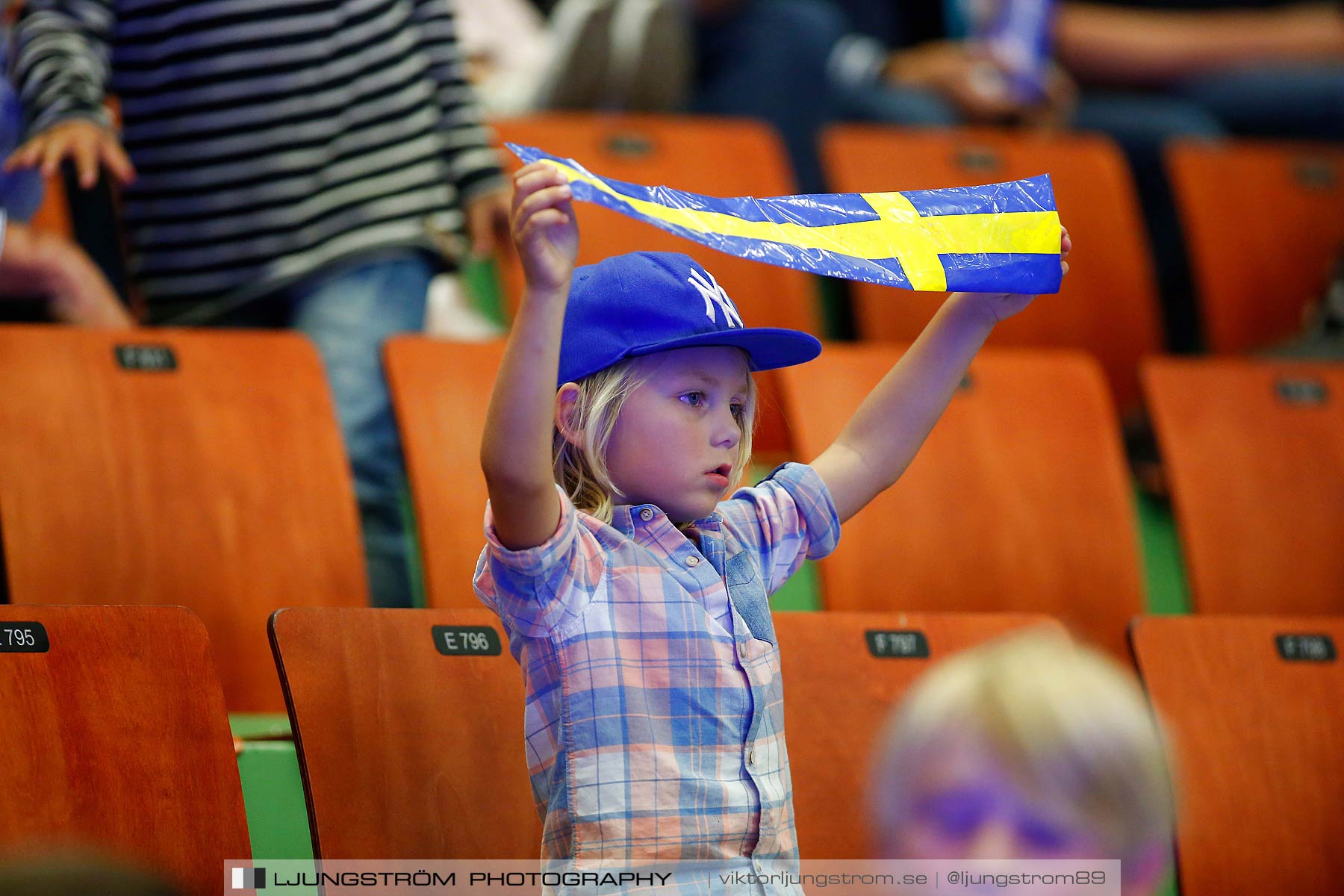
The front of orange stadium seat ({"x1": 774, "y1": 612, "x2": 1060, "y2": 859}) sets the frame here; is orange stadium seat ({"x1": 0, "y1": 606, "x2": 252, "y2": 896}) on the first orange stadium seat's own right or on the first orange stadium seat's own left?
on the first orange stadium seat's own right

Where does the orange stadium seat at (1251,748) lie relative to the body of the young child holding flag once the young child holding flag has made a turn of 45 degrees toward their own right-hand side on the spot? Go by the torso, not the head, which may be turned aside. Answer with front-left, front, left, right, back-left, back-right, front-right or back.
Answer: back-left

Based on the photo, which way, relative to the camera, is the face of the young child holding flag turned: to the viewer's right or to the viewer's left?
to the viewer's right

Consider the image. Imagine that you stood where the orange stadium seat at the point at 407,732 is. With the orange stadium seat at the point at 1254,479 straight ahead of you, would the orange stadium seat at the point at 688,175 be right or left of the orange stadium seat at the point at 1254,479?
left

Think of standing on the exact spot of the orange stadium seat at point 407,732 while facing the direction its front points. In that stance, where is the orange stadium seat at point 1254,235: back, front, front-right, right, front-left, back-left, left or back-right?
left

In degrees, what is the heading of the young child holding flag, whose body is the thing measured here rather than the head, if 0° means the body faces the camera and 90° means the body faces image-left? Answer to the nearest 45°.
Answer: approximately 315°

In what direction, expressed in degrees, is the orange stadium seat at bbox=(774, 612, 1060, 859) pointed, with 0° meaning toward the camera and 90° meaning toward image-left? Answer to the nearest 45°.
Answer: approximately 0°

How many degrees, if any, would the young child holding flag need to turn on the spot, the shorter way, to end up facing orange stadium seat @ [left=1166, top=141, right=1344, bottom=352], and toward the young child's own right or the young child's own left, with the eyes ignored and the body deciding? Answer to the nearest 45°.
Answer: approximately 90° to the young child's own left
